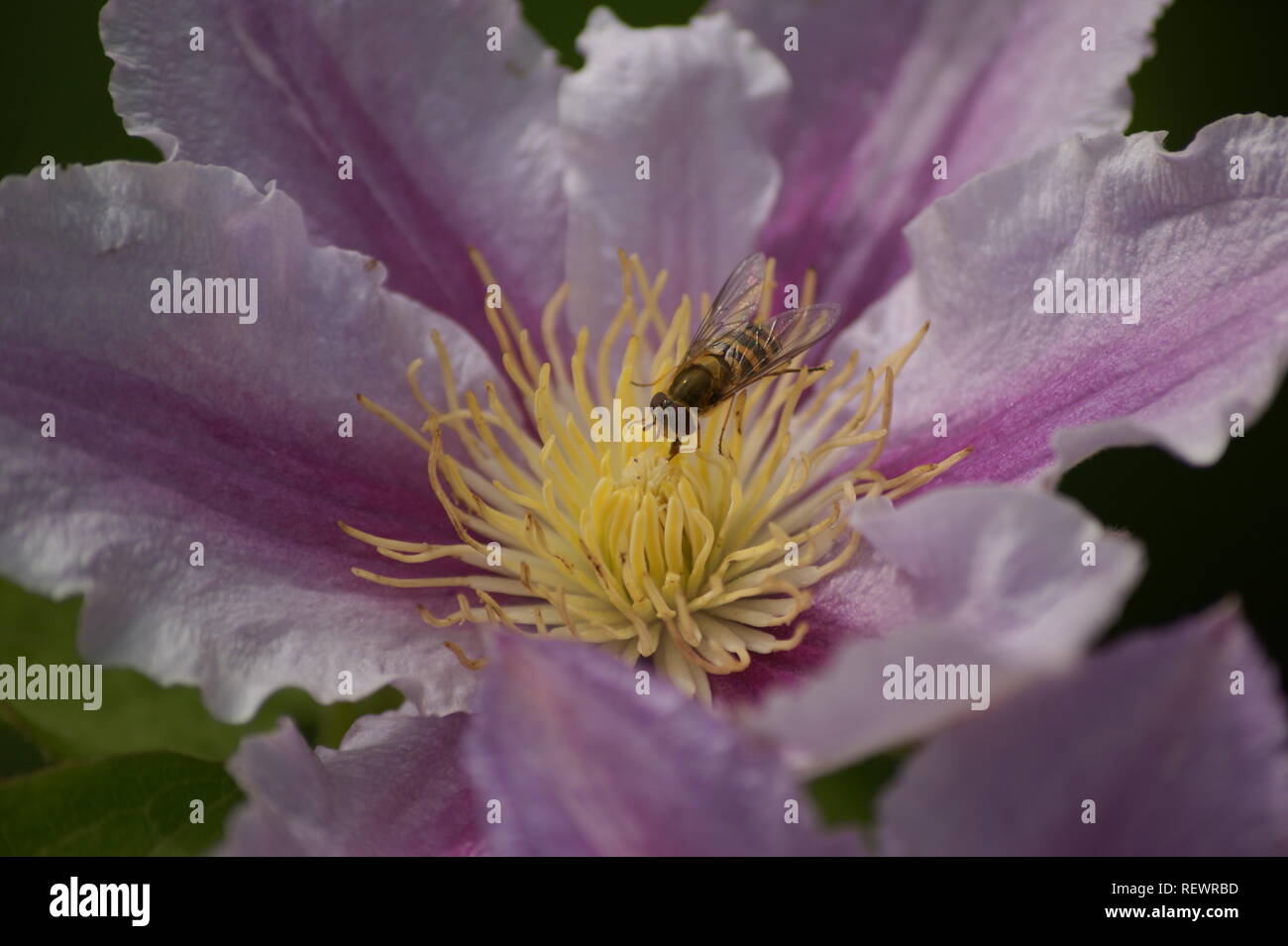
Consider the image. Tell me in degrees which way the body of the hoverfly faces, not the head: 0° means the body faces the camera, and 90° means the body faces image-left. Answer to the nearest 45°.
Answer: approximately 45°

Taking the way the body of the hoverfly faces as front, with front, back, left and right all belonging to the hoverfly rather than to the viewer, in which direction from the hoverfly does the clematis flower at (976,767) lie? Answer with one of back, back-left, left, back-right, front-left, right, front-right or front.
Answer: front-left
